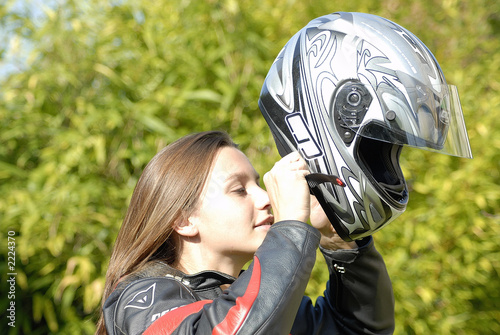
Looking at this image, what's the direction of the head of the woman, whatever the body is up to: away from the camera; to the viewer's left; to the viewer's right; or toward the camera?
to the viewer's right

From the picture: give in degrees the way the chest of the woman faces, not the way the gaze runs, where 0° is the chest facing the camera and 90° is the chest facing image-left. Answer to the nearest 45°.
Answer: approximately 270°
